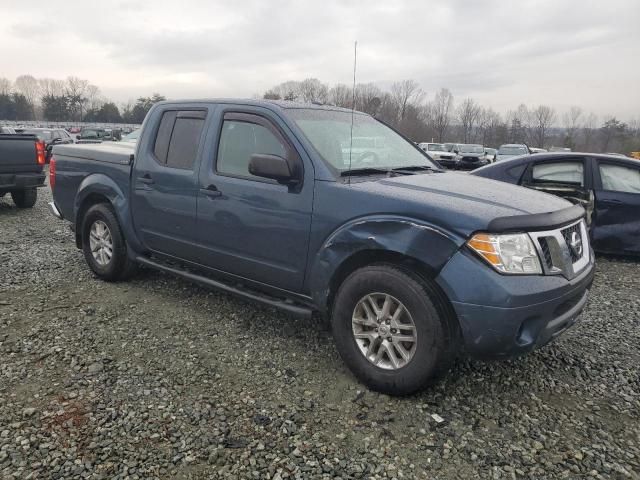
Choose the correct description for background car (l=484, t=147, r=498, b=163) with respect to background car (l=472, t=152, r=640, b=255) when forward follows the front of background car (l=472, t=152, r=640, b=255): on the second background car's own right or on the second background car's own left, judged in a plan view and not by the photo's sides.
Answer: on the second background car's own left

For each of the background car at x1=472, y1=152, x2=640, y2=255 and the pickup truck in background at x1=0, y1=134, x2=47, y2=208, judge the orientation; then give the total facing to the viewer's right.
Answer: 1

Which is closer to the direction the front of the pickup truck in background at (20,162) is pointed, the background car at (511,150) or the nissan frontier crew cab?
the background car

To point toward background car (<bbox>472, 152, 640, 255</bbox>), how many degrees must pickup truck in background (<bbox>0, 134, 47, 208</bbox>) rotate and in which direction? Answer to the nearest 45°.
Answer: approximately 135° to its right

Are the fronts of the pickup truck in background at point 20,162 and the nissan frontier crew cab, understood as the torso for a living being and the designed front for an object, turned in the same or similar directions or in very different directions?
very different directions

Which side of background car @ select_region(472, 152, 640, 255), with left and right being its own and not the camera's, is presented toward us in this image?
right

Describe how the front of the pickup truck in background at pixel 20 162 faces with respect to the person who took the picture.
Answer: facing away from the viewer

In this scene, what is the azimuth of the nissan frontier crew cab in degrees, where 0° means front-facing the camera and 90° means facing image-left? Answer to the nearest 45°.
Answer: approximately 315°

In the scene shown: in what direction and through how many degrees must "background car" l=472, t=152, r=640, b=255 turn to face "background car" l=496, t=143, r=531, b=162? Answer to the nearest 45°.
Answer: approximately 90° to its left

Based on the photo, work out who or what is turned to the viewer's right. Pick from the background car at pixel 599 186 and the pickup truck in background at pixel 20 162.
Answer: the background car

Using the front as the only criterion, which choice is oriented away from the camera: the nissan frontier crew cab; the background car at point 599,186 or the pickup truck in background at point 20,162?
the pickup truck in background
